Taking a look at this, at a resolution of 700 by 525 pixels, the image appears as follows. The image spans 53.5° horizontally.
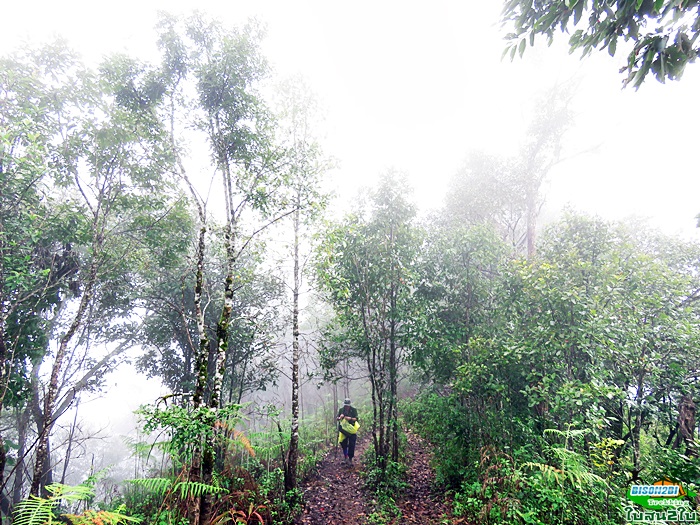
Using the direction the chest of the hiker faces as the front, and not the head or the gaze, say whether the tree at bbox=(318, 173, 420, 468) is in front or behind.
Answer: in front
